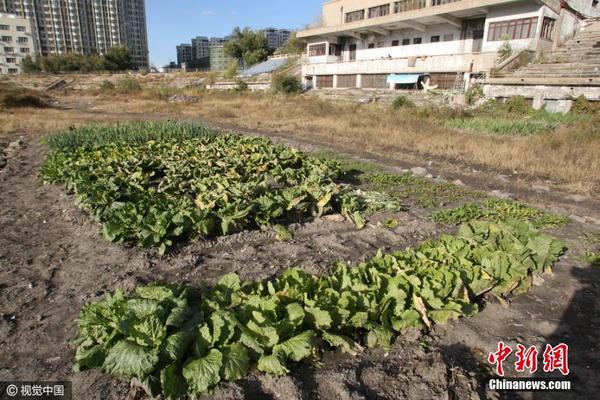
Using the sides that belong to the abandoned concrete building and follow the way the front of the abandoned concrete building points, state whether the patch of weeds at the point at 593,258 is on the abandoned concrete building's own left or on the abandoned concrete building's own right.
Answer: on the abandoned concrete building's own left

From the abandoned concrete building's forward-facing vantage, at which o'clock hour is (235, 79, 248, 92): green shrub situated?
The green shrub is roughly at 2 o'clock from the abandoned concrete building.

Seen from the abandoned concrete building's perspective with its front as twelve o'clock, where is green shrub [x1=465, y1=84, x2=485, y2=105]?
The green shrub is roughly at 10 o'clock from the abandoned concrete building.

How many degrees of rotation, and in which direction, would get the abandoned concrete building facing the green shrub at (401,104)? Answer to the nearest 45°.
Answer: approximately 45° to its left

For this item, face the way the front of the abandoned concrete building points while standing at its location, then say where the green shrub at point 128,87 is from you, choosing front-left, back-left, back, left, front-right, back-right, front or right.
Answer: front-right

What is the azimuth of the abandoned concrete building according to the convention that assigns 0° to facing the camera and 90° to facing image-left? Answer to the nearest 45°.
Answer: approximately 45°

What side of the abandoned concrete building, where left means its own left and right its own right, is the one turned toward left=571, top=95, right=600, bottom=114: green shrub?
left

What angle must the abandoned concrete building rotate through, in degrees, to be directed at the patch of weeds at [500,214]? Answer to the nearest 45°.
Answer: approximately 45° to its left

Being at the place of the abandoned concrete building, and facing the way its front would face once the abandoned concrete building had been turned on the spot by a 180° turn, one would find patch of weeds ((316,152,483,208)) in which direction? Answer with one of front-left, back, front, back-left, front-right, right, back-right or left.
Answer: back-right
